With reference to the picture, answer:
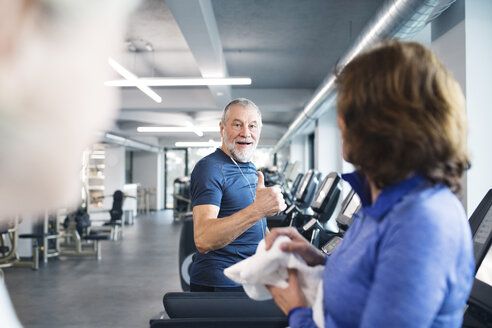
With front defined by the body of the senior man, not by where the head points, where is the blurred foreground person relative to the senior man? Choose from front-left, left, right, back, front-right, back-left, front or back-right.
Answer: front-right

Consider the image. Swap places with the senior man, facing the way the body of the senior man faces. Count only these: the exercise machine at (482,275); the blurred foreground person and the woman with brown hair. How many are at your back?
0

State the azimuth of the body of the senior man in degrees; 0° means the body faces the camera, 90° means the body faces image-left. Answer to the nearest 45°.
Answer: approximately 315°

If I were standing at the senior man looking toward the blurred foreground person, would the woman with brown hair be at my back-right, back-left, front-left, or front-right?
front-left

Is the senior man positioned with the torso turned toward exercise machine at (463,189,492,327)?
yes

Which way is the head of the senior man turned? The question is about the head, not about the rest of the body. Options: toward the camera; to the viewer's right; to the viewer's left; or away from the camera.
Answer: toward the camera

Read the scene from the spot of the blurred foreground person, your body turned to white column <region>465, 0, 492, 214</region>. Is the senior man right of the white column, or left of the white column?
left

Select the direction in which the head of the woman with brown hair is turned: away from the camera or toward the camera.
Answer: away from the camera
